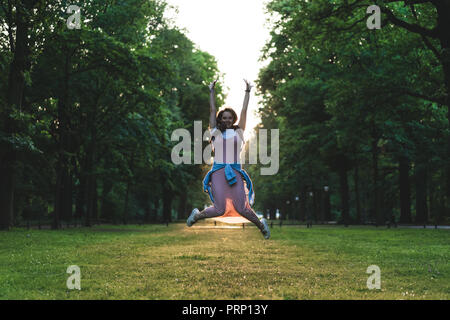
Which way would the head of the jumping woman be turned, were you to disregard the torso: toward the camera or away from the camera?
toward the camera

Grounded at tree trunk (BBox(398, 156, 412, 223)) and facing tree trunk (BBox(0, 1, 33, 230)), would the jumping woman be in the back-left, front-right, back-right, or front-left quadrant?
front-left

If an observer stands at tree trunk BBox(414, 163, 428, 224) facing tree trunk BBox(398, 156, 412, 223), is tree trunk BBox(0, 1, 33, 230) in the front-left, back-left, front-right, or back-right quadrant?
front-left

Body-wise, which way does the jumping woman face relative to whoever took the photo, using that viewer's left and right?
facing the viewer

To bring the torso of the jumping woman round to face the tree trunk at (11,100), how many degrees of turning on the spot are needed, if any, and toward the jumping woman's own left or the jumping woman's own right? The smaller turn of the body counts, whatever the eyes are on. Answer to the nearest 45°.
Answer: approximately 135° to the jumping woman's own right

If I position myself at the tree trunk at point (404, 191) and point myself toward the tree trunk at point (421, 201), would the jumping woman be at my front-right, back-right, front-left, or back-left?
back-right

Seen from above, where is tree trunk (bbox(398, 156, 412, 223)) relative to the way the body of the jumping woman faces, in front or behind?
behind
